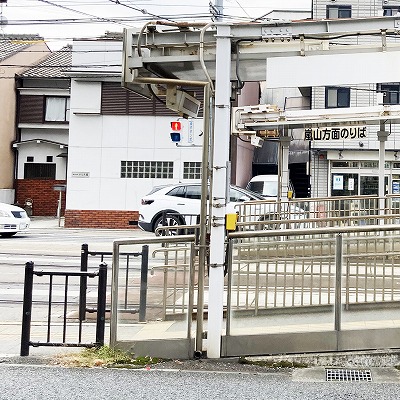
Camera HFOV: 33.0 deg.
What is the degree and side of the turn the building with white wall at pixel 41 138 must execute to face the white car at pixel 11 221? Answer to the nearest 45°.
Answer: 0° — it already faces it

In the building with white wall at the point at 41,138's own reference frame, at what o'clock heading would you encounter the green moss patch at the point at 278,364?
The green moss patch is roughly at 12 o'clock from the building with white wall.

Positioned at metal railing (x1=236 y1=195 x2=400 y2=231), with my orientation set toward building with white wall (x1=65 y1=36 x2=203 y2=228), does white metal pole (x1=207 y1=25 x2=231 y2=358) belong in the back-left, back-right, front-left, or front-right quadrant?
back-left

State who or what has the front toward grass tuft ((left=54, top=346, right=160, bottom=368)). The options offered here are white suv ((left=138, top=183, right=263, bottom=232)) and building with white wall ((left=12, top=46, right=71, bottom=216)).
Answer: the building with white wall
